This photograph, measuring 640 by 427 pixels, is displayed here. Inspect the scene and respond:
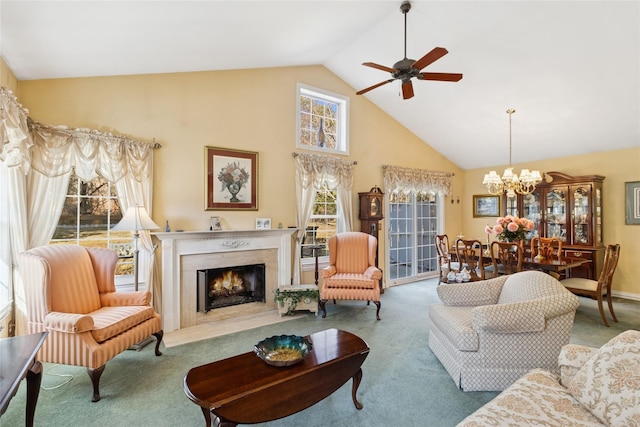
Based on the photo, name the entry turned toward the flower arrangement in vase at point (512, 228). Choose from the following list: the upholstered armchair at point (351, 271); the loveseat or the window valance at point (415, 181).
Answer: the window valance

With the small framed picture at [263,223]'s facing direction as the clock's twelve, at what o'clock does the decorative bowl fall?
The decorative bowl is roughly at 12 o'clock from the small framed picture.

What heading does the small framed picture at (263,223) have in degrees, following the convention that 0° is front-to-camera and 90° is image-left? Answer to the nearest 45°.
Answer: approximately 0°

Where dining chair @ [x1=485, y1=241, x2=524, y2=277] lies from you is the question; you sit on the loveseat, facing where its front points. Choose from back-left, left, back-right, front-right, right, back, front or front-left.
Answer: back-right

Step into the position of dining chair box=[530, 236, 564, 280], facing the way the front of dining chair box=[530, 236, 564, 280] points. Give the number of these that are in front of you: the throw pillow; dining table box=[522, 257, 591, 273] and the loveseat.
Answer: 3

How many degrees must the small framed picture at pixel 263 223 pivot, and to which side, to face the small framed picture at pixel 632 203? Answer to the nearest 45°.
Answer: approximately 90° to its left

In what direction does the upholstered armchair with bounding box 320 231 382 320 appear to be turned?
toward the camera

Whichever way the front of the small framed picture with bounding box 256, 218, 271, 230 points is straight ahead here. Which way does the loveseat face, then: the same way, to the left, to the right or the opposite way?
to the right

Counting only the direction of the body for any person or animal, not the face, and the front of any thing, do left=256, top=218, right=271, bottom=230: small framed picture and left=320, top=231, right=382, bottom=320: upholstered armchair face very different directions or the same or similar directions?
same or similar directions

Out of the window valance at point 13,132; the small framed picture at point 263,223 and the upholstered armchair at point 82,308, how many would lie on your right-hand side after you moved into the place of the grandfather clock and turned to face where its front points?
3

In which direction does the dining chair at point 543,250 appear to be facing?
toward the camera

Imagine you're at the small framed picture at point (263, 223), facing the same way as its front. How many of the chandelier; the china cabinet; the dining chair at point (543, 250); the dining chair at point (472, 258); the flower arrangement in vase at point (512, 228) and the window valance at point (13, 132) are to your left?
5

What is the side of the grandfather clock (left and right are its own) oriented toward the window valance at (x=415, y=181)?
left

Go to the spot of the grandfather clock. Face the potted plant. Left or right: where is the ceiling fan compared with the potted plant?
left

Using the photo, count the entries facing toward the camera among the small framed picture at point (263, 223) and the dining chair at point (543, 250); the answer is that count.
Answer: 2

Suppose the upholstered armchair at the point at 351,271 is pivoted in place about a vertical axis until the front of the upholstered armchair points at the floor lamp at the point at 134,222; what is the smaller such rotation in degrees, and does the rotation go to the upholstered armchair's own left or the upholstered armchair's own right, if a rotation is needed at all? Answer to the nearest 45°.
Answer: approximately 45° to the upholstered armchair's own right
